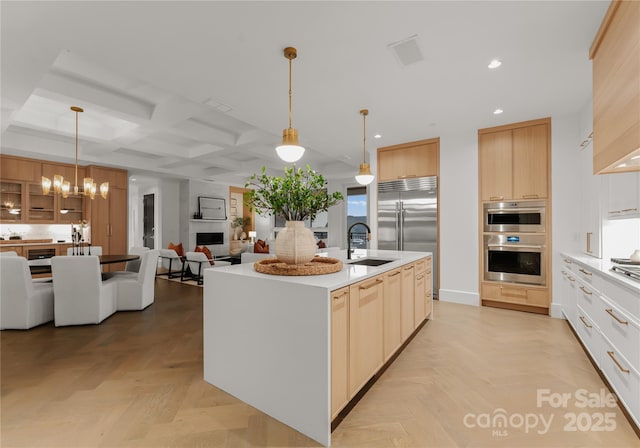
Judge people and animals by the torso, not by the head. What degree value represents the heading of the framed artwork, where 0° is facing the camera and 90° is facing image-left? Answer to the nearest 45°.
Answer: approximately 315°

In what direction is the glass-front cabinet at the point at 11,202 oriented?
toward the camera

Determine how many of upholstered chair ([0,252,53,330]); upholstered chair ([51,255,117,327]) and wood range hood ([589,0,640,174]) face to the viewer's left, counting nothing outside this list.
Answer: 1

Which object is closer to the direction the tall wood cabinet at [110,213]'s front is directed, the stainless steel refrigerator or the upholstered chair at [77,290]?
the upholstered chair

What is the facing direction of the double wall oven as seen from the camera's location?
facing the viewer

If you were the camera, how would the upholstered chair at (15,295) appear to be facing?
facing away from the viewer and to the right of the viewer

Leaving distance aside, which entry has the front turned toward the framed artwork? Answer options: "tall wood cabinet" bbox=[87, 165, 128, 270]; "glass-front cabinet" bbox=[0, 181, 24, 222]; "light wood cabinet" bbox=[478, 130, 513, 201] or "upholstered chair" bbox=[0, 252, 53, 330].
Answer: the upholstered chair

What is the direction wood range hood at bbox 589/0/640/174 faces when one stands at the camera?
facing to the left of the viewer

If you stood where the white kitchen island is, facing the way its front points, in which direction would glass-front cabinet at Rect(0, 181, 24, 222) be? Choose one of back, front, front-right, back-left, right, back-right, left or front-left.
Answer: back

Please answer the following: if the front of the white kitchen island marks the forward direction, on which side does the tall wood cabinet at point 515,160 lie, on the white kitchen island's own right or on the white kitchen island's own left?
on the white kitchen island's own left

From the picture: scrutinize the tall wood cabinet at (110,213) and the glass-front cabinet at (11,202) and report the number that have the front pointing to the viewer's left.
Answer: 0

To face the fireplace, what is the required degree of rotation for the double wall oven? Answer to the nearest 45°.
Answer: approximately 90° to its right

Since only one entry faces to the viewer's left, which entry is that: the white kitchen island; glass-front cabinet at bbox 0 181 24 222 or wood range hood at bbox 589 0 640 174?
the wood range hood

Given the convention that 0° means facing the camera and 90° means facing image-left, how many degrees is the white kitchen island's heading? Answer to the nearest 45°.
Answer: approximately 315°

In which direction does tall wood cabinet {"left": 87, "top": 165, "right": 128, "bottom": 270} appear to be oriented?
toward the camera

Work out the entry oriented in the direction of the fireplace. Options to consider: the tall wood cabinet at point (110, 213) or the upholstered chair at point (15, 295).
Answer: the upholstered chair
